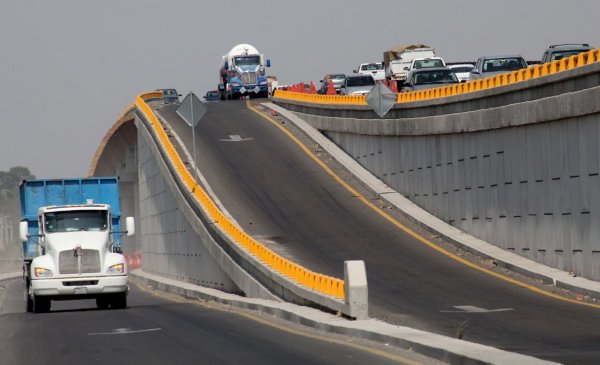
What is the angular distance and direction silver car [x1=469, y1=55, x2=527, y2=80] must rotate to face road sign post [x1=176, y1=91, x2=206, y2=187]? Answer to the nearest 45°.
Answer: approximately 90° to its right

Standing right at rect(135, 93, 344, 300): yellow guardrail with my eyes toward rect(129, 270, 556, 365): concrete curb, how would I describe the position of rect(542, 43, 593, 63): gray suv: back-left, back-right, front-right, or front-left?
back-left

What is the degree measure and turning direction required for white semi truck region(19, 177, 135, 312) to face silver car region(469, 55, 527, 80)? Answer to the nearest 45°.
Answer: approximately 135° to its left

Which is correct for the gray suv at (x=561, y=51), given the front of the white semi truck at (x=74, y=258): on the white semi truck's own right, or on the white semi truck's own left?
on the white semi truck's own left

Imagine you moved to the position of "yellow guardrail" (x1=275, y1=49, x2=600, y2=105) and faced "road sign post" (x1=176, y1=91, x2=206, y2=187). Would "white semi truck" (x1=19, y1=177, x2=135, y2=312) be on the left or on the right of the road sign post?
left

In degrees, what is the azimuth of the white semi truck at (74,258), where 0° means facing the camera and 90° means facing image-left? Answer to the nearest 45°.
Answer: approximately 0°

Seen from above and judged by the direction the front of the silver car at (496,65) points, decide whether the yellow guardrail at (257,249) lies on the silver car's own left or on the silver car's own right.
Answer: on the silver car's own right
